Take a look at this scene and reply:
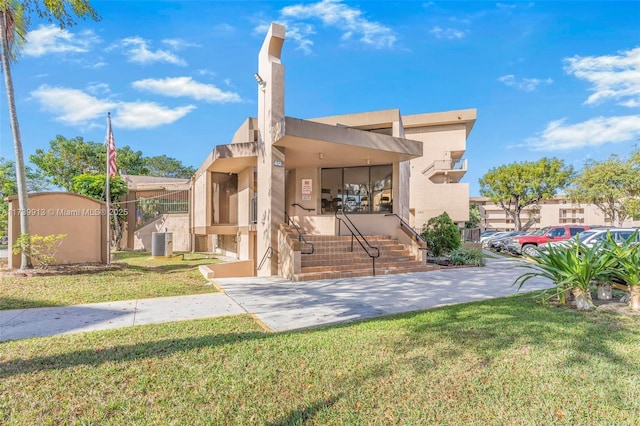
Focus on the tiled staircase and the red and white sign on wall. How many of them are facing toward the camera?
2

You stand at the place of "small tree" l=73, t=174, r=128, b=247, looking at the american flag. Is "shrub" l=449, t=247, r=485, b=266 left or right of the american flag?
left

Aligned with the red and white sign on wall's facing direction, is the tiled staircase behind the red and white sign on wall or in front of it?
in front

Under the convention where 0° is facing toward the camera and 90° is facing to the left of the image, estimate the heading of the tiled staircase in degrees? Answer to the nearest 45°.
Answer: approximately 0°

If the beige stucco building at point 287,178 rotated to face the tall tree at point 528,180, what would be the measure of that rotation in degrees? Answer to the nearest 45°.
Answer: approximately 135° to its left

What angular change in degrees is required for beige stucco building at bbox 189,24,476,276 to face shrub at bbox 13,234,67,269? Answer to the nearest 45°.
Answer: approximately 45° to its right

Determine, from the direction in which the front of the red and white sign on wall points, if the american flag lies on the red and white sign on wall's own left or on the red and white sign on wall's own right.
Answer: on the red and white sign on wall's own right

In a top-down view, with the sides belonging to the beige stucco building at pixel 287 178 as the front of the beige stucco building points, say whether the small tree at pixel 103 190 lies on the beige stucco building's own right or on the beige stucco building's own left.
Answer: on the beige stucco building's own right

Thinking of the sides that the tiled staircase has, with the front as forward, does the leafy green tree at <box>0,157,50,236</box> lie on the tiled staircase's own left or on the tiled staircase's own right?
on the tiled staircase's own right
